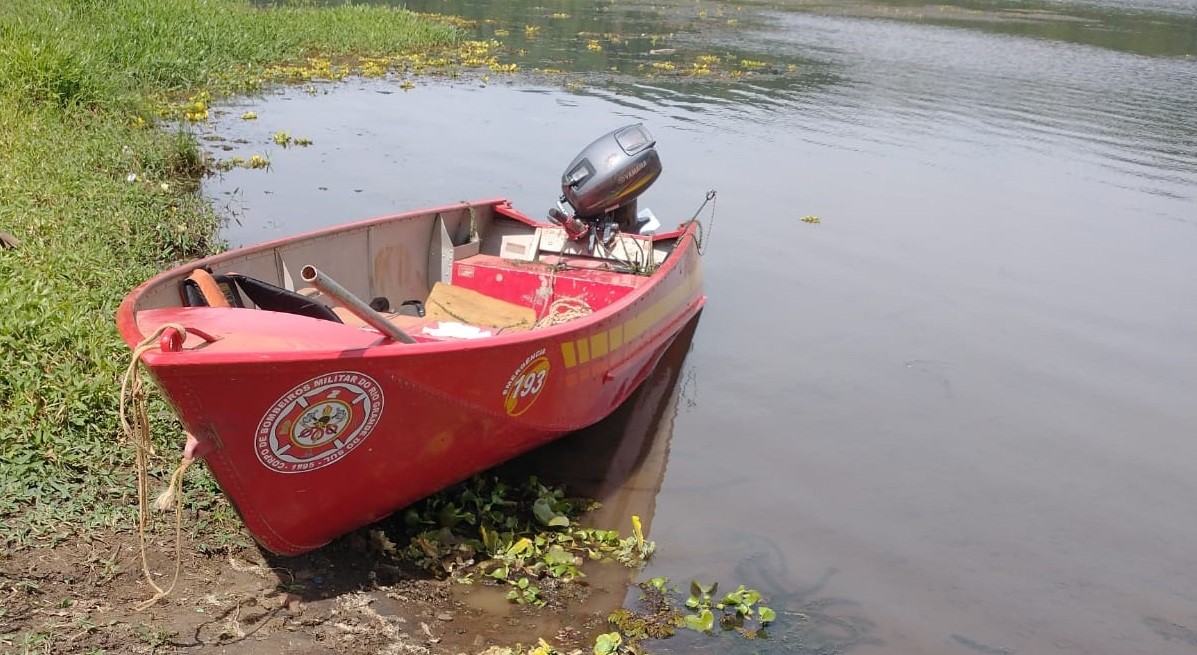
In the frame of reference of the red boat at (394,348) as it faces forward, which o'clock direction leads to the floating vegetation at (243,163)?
The floating vegetation is roughly at 4 o'clock from the red boat.

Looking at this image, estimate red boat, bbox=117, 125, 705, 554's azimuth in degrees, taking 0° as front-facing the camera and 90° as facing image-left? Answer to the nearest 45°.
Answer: approximately 45°
